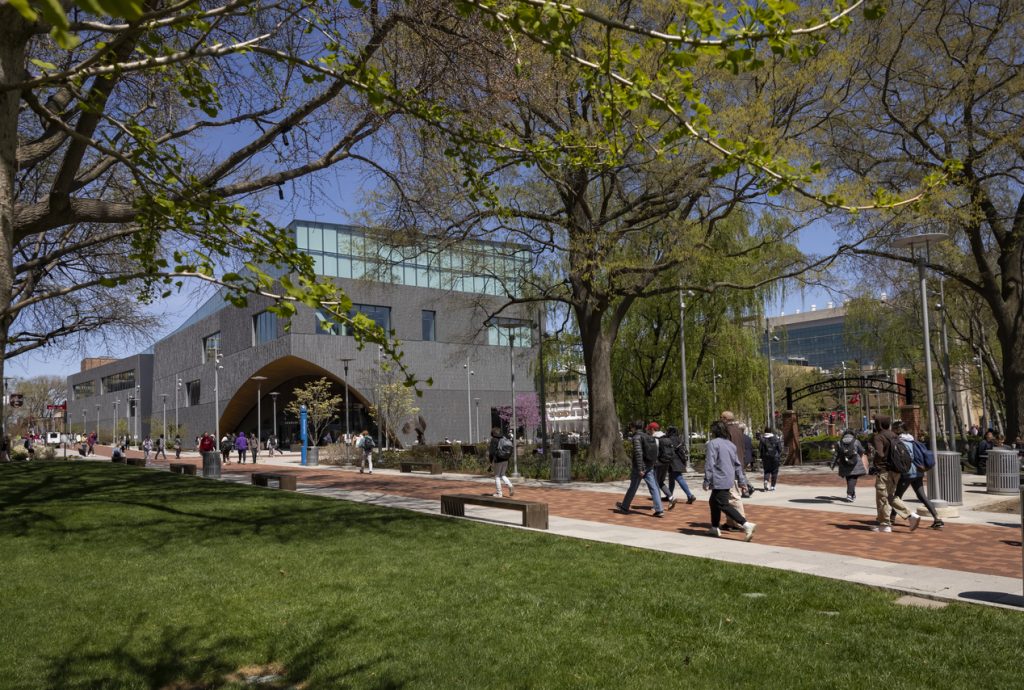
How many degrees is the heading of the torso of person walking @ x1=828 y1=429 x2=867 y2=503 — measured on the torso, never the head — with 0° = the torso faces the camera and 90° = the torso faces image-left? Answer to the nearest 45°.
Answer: approximately 180°

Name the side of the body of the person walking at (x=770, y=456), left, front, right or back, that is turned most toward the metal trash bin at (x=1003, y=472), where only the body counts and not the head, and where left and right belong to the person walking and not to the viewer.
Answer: right

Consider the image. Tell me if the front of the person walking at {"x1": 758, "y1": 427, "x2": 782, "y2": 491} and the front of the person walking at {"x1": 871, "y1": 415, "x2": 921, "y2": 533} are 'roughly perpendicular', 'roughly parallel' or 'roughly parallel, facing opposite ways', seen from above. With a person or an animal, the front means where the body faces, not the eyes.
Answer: roughly perpendicular

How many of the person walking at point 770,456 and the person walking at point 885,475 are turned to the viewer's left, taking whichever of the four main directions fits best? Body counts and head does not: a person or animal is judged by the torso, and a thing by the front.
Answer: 1

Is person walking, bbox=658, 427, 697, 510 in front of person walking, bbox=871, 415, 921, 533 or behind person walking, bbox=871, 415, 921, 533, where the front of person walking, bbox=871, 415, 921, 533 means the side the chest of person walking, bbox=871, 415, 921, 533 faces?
in front

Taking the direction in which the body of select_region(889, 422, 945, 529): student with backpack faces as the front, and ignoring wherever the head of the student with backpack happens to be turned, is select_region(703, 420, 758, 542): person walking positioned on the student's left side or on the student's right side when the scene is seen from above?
on the student's left side

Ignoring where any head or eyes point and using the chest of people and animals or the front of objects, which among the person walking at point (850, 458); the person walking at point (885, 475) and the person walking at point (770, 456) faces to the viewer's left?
the person walking at point (885, 475)

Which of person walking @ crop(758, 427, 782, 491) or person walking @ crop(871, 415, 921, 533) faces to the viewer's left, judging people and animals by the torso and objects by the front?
person walking @ crop(871, 415, 921, 533)

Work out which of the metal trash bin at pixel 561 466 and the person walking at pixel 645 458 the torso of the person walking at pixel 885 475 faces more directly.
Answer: the person walking

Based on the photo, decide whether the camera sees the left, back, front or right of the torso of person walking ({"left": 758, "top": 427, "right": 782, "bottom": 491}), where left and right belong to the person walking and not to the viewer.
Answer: back

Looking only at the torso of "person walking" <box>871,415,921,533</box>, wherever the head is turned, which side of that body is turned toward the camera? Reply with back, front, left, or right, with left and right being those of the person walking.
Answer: left

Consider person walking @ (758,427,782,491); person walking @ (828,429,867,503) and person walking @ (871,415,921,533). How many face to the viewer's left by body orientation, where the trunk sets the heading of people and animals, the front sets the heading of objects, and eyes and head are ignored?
1

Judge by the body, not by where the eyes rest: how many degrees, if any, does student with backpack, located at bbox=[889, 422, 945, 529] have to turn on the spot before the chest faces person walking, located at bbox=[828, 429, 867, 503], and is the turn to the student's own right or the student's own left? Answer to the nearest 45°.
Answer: approximately 45° to the student's own right
